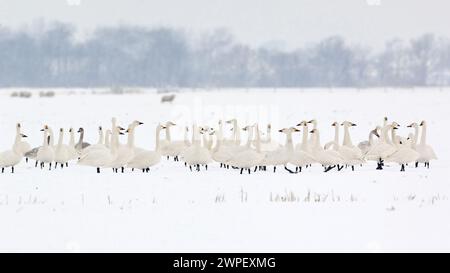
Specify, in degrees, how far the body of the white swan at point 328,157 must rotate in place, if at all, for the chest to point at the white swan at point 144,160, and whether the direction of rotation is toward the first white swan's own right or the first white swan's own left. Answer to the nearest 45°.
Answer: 0° — it already faces it

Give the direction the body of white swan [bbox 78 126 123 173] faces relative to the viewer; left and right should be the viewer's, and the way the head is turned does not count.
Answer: facing to the right of the viewer

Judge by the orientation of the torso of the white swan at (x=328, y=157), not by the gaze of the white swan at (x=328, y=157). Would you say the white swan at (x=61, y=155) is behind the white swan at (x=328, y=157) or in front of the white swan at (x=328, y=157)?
in front

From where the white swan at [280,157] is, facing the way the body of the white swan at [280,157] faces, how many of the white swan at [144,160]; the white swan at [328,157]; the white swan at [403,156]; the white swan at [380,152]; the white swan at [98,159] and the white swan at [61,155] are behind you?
3
